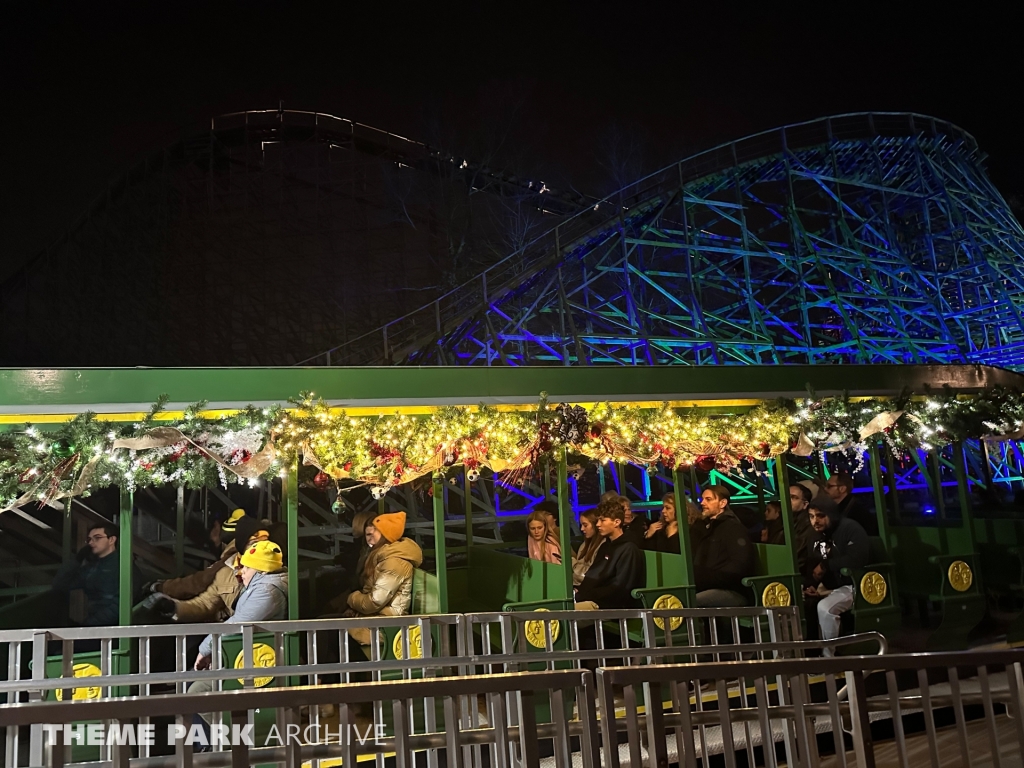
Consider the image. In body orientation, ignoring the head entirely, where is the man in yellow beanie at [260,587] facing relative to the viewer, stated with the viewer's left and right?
facing to the left of the viewer

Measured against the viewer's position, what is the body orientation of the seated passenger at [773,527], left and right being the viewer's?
facing to the left of the viewer

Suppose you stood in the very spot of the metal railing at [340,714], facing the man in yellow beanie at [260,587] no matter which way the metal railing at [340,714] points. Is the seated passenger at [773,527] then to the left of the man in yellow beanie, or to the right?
right

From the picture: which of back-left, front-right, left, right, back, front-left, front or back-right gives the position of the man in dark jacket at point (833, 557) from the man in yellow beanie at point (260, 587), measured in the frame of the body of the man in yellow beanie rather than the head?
back

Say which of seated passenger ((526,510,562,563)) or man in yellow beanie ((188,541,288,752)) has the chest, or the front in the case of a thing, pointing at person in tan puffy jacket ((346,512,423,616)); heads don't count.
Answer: the seated passenger

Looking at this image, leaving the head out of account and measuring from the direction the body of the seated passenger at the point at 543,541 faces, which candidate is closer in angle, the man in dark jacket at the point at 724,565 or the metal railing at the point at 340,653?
the metal railing

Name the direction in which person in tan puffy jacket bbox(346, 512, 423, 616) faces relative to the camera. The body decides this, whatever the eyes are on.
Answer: to the viewer's left

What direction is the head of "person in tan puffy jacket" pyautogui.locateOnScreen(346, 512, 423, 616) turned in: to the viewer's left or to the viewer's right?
to the viewer's left
